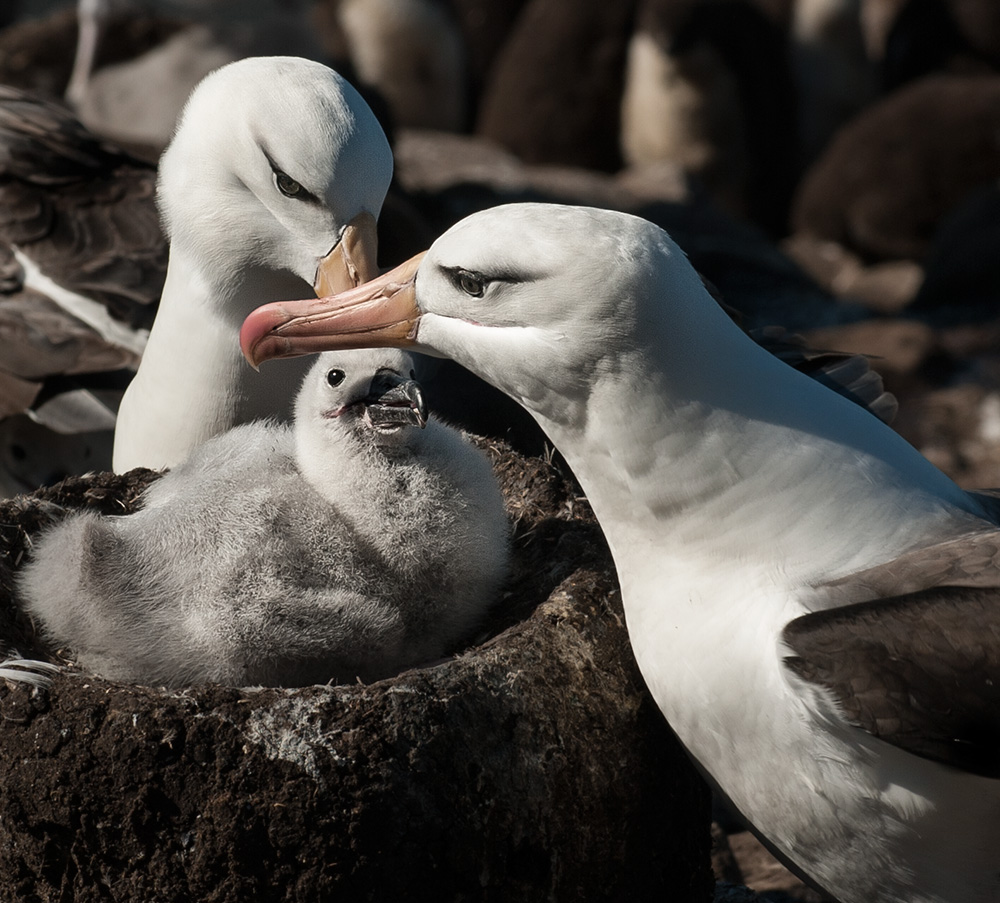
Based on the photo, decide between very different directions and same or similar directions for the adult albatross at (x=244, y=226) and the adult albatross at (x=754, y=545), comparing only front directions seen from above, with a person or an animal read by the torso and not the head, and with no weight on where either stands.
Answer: very different directions

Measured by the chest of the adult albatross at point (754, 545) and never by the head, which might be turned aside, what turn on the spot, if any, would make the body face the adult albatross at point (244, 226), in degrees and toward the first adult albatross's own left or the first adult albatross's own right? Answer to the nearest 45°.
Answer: approximately 45° to the first adult albatross's own right

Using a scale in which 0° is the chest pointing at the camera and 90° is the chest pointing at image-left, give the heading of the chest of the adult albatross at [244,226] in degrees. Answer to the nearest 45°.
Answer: approximately 315°

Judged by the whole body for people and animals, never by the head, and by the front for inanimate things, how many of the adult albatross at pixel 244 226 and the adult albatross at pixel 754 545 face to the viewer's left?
1

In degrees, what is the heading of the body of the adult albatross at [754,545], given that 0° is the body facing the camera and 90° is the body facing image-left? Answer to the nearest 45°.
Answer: approximately 90°

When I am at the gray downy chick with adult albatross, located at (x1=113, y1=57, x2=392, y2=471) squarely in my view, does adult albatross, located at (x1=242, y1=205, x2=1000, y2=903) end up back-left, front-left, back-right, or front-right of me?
back-right

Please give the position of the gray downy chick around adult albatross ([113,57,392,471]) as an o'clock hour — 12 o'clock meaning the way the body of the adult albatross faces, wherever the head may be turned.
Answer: The gray downy chick is roughly at 1 o'clock from the adult albatross.
